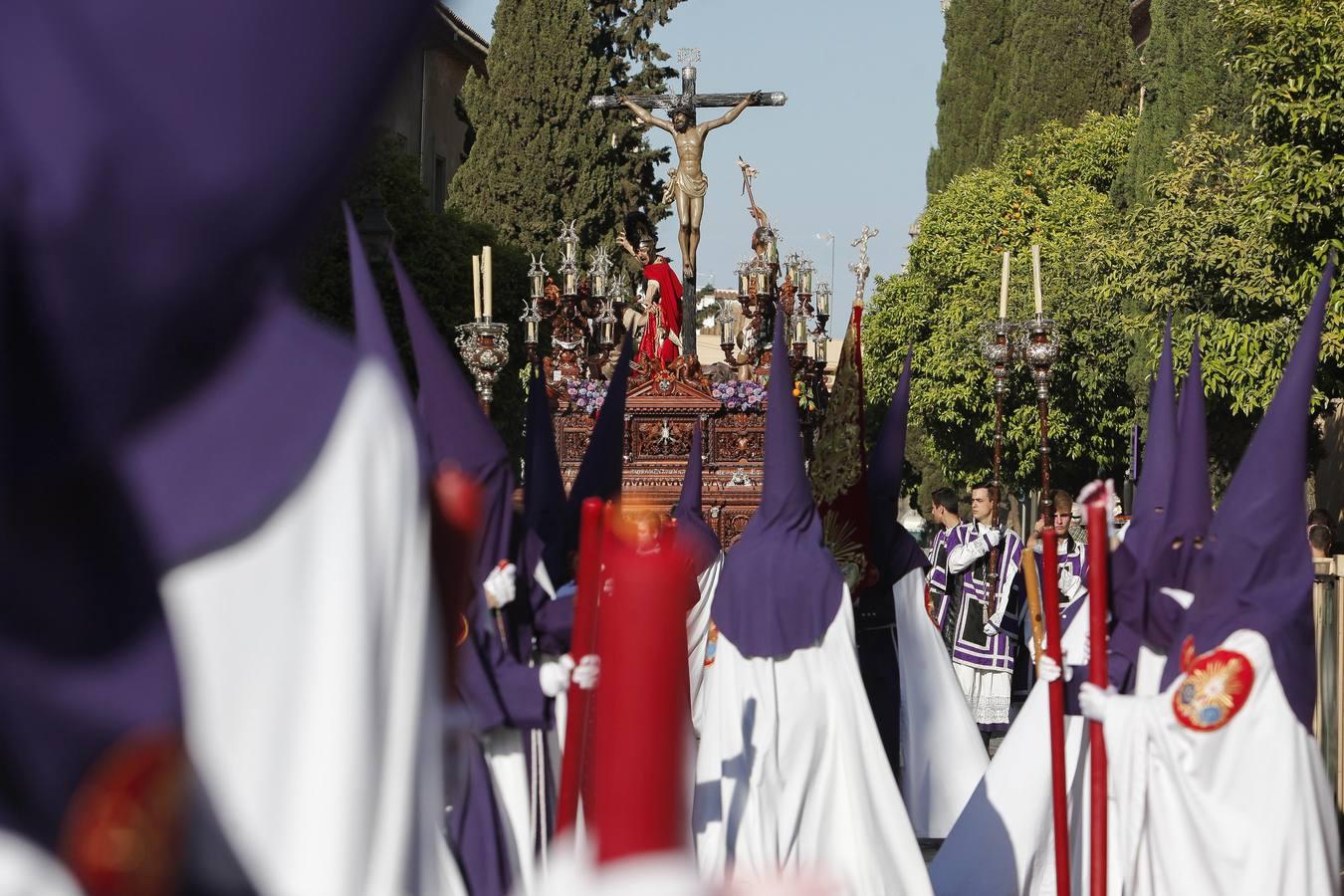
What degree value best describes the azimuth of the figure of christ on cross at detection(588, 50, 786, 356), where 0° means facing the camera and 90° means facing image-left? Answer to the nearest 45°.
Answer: approximately 0°

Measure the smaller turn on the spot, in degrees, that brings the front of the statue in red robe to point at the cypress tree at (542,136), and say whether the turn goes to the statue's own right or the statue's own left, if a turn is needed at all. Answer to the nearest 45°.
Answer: approximately 135° to the statue's own right
